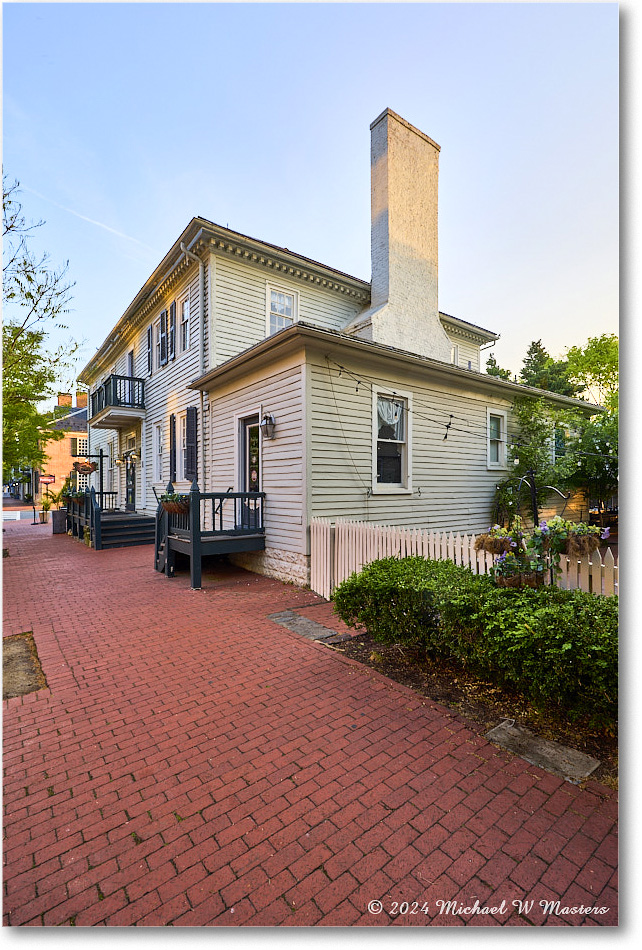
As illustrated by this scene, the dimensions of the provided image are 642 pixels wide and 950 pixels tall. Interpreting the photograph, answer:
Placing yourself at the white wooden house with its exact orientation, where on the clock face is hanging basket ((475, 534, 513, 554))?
The hanging basket is roughly at 10 o'clock from the white wooden house.

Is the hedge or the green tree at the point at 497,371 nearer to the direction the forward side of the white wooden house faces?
the hedge

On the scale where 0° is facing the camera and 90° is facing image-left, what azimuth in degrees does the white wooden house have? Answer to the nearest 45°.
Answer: approximately 45°

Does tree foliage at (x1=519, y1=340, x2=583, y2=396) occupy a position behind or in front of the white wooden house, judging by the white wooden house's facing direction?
behind

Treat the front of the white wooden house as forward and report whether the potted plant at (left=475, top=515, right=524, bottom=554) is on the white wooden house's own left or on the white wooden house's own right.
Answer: on the white wooden house's own left

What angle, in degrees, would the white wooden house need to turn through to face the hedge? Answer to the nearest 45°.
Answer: approximately 45° to its left

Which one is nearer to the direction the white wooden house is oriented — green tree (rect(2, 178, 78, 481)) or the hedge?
the green tree

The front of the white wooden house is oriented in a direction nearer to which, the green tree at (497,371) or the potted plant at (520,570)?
the potted plant

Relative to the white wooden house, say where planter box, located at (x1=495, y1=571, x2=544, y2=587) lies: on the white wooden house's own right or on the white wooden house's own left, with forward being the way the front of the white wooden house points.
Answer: on the white wooden house's own left

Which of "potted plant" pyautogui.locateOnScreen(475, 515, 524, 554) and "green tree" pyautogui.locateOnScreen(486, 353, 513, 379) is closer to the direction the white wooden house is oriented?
the potted plant

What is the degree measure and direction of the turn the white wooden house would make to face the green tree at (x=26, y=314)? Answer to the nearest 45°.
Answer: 0° — it already faces it

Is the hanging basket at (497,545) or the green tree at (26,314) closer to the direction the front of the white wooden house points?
the green tree
